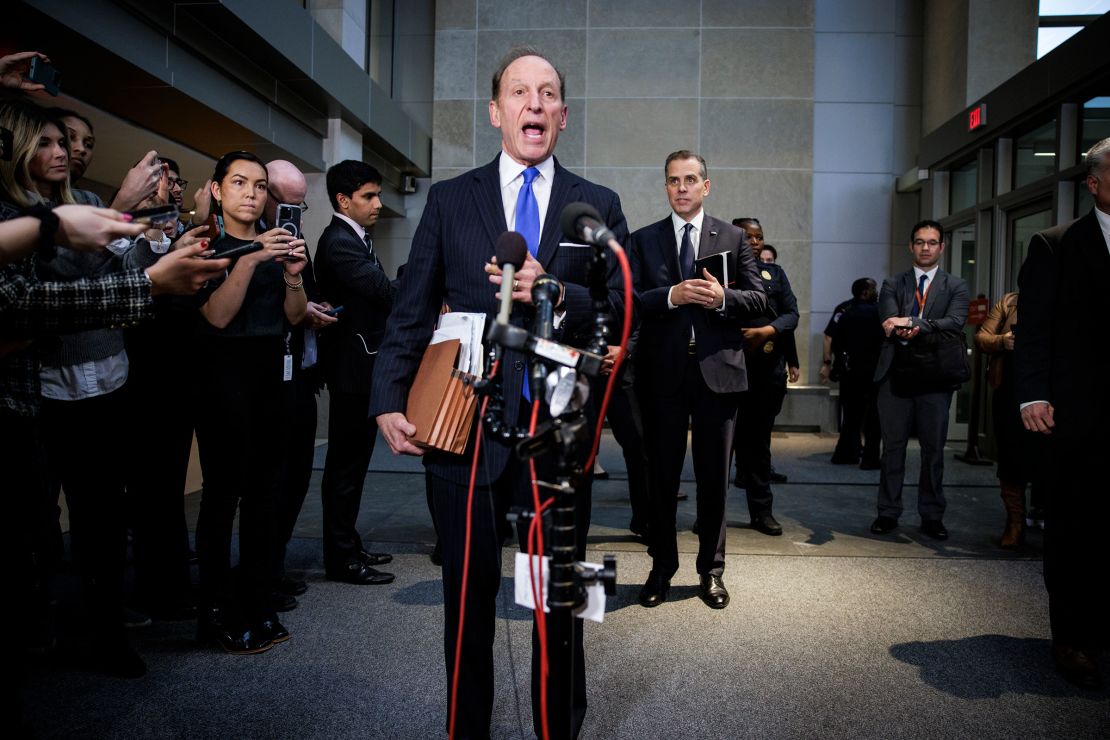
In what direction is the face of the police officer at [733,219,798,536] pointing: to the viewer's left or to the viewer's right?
to the viewer's left

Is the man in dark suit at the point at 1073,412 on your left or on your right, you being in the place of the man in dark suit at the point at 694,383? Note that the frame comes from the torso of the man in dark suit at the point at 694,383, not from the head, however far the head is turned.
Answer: on your left

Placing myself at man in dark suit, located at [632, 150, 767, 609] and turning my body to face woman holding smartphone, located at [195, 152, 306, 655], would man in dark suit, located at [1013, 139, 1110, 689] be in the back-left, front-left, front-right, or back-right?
back-left

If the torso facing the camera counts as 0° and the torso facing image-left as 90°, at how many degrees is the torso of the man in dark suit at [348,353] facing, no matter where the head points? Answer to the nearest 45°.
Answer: approximately 270°

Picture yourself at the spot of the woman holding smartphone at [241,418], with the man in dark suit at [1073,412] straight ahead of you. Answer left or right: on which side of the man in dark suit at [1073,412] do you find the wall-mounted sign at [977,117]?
left

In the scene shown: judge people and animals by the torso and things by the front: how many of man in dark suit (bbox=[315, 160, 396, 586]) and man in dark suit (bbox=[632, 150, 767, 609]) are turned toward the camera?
1

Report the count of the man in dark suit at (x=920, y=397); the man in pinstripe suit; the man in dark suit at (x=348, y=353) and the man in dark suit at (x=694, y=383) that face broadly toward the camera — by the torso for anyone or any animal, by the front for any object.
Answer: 3
